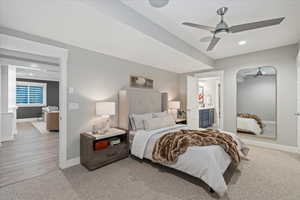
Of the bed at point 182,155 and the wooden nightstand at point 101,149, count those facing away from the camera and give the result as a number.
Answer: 0

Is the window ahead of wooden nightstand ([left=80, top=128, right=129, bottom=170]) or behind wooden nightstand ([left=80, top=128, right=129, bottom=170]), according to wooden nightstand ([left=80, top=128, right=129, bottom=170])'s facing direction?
behind

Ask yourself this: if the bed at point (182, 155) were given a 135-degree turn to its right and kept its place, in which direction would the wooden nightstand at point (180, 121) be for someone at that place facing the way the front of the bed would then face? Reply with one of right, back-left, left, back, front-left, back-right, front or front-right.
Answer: right

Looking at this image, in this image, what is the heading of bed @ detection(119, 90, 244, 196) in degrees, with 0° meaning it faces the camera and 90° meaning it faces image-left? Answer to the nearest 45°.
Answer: approximately 315°

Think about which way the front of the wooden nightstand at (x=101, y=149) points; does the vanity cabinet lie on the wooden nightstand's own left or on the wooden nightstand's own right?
on the wooden nightstand's own left

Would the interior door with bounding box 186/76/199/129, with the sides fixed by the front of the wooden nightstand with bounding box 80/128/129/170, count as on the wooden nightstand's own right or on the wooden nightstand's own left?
on the wooden nightstand's own left

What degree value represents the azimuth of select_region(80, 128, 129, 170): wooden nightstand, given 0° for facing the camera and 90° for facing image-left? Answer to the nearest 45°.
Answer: approximately 315°
